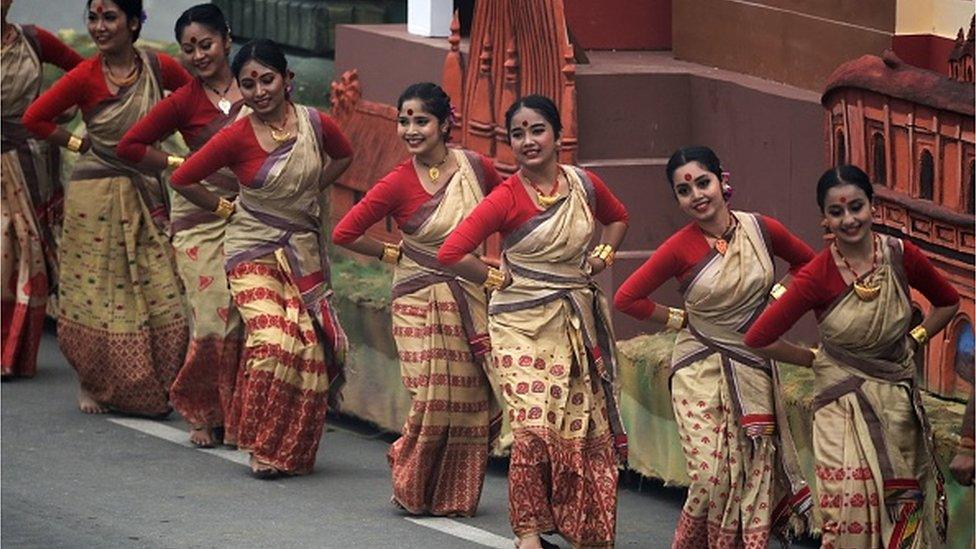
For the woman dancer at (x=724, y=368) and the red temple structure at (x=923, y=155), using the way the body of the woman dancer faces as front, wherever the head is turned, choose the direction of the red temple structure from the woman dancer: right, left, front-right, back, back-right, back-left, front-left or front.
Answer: back-left

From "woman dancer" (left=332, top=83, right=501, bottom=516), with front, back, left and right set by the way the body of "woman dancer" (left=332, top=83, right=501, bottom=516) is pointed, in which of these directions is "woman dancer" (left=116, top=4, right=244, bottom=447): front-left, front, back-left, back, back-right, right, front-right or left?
back-right

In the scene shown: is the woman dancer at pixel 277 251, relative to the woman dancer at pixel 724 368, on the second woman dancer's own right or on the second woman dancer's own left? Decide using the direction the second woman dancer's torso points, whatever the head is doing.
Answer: on the second woman dancer's own right

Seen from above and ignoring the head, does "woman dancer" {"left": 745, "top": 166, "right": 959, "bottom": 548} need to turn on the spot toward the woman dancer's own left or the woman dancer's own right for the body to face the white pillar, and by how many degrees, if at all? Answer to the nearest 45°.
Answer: approximately 135° to the woman dancer's own right

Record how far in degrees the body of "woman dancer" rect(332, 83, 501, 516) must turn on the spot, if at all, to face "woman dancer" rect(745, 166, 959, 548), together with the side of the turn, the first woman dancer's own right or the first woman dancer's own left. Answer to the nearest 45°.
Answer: approximately 45° to the first woman dancer's own left
